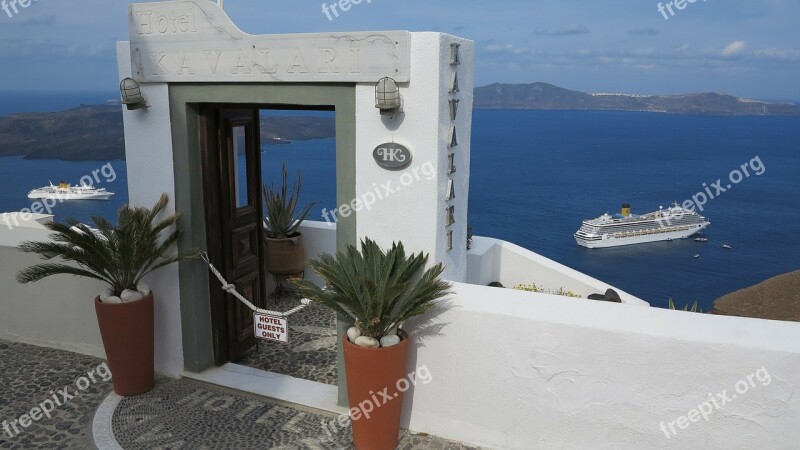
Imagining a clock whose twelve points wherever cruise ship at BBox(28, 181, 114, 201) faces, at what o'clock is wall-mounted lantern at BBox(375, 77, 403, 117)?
The wall-mounted lantern is roughly at 3 o'clock from the cruise ship.

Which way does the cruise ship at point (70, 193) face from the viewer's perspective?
to the viewer's right

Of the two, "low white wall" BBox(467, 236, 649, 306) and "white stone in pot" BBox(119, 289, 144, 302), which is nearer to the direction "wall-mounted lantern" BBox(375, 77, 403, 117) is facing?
the white stone in pot

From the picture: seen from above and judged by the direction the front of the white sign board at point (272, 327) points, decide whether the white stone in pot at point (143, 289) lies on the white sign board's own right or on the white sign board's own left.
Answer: on the white sign board's own right

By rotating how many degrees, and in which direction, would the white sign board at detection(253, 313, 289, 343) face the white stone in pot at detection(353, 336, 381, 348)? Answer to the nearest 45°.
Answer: approximately 90° to its left

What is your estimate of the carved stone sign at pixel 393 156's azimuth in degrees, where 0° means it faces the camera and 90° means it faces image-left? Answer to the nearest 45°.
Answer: approximately 45°

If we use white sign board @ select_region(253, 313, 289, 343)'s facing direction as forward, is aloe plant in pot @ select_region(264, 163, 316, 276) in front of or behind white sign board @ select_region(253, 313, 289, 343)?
behind

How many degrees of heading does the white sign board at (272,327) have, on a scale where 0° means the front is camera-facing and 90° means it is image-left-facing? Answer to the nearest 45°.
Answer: approximately 45°

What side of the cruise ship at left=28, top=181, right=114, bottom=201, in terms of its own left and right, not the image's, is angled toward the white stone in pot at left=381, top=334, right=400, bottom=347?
right

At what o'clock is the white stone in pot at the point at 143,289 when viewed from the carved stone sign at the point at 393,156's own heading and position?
The white stone in pot is roughly at 2 o'clock from the carved stone sign.

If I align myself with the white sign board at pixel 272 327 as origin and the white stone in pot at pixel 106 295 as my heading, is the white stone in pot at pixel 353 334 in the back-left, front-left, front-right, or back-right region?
back-left
